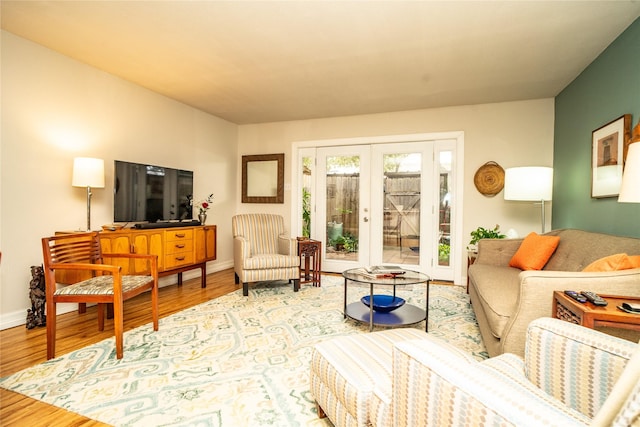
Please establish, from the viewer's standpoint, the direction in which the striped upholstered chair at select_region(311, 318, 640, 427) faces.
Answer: facing away from the viewer and to the left of the viewer

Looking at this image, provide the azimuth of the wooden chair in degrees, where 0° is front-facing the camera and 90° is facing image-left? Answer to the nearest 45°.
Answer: approximately 315°

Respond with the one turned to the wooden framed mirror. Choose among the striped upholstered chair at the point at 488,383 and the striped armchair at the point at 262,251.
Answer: the striped upholstered chair

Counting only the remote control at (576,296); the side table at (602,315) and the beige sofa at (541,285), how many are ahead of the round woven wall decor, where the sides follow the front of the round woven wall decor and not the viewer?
3

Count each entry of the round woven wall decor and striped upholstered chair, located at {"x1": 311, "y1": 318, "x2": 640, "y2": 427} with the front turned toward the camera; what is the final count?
1

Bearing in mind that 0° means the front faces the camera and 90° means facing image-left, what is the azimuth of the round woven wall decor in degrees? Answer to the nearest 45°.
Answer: approximately 0°

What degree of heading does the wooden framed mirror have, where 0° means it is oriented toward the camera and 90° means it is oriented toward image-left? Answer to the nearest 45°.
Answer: approximately 0°

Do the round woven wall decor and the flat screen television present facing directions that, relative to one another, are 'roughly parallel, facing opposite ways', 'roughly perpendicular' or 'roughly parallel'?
roughly perpendicular

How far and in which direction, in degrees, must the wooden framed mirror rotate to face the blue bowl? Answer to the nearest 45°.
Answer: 0° — it already faces it

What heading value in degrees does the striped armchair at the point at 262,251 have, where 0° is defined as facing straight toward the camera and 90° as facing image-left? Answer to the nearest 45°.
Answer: approximately 315°

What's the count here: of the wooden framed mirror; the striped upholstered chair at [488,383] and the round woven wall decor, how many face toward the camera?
2
